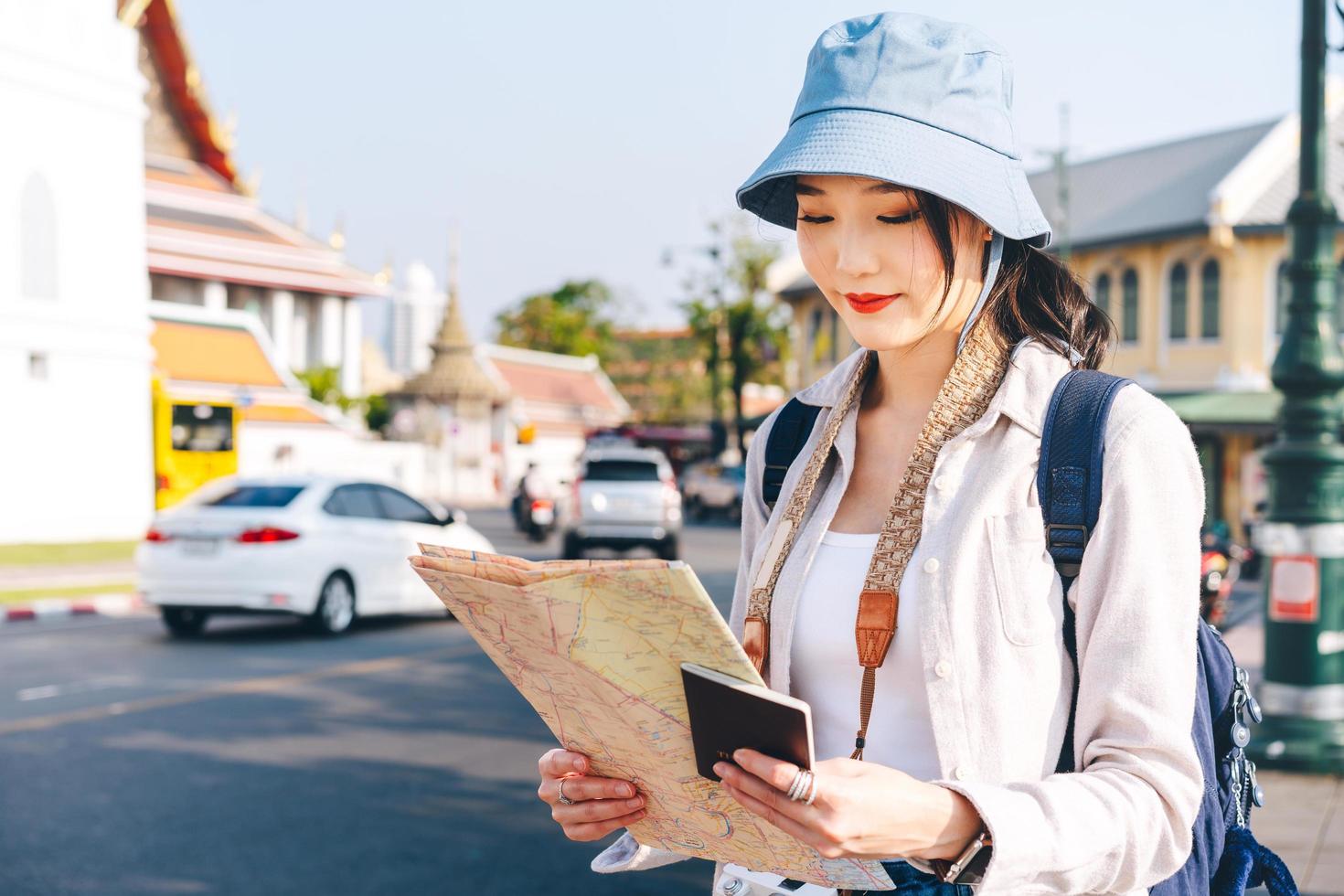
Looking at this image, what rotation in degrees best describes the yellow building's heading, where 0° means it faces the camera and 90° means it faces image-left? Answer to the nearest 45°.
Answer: approximately 45°

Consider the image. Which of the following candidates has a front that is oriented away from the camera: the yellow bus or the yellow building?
the yellow bus

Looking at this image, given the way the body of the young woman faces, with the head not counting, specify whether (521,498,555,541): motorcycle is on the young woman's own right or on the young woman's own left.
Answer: on the young woman's own right

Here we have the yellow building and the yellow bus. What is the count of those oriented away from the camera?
1

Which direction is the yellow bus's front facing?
away from the camera

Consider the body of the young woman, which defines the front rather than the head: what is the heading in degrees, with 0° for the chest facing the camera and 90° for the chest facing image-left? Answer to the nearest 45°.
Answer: approximately 45°

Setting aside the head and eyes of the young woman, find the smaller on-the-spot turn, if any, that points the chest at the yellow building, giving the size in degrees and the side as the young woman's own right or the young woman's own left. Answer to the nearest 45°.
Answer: approximately 135° to the young woman's own right

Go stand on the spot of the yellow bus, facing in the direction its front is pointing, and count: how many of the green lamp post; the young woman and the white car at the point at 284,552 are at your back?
3

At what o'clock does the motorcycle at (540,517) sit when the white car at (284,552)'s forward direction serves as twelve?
The motorcycle is roughly at 11 o'clock from the white car.

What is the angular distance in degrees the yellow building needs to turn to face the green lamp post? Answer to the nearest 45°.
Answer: approximately 45° to its left
